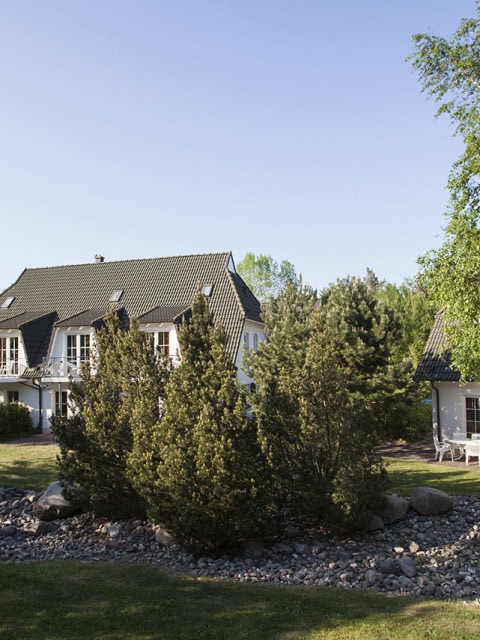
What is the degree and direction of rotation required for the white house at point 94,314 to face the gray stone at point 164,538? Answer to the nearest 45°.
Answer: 0° — it already faces it

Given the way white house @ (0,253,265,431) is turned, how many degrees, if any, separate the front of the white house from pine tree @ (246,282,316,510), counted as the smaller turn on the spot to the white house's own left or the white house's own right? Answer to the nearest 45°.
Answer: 0° — it already faces it

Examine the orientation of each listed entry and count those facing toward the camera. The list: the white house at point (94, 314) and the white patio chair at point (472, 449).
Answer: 1

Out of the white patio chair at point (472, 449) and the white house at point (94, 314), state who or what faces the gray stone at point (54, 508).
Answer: the white house

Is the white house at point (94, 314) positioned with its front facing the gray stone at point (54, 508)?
yes

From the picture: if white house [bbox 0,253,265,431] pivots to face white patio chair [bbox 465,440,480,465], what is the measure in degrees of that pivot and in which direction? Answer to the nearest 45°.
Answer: approximately 45° to its left

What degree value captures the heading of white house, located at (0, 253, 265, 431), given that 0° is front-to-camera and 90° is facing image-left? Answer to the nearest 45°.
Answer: approximately 0°
